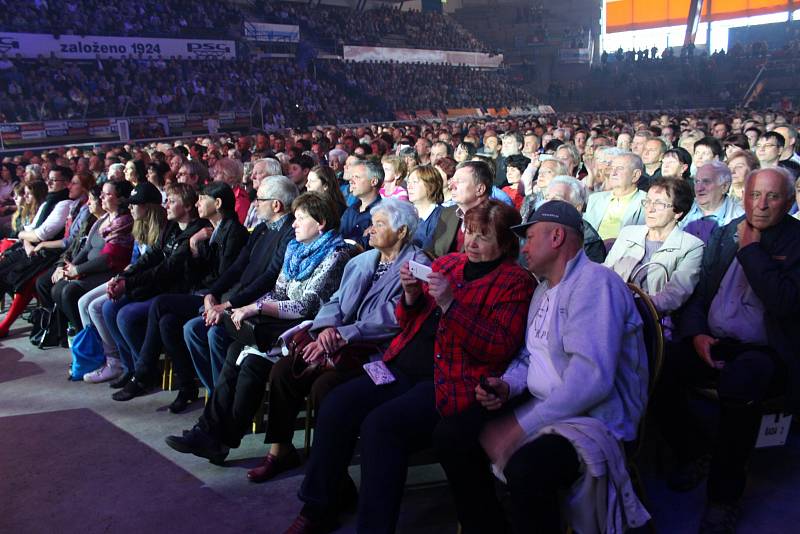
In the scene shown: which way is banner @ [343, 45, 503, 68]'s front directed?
toward the camera

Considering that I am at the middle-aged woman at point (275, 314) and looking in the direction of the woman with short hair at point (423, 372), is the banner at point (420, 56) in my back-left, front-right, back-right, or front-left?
back-left

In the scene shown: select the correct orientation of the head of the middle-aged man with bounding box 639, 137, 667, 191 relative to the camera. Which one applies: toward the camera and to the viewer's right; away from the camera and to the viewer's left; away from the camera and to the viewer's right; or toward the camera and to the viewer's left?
toward the camera and to the viewer's left

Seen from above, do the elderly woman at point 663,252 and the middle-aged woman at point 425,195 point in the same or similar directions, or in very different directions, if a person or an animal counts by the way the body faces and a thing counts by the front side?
same or similar directions

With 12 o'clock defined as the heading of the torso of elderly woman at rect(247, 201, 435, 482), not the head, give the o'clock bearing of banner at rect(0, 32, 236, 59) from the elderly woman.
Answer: The banner is roughly at 4 o'clock from the elderly woman.

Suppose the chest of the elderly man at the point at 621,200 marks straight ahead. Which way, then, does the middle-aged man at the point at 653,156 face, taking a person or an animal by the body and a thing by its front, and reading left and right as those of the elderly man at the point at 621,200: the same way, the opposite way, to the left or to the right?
the same way

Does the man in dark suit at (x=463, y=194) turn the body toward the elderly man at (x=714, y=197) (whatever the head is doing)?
no

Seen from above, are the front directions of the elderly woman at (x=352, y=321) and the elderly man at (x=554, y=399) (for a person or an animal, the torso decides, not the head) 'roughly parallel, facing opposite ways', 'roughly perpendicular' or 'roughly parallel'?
roughly parallel

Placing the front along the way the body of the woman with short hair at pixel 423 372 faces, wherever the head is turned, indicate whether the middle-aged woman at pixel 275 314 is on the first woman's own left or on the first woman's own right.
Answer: on the first woman's own right

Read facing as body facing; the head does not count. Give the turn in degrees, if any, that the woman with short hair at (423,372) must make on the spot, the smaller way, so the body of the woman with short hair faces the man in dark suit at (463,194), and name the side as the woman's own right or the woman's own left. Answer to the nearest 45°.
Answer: approximately 135° to the woman's own right

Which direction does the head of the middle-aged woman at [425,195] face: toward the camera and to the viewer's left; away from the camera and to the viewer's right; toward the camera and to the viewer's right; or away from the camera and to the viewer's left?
toward the camera and to the viewer's left

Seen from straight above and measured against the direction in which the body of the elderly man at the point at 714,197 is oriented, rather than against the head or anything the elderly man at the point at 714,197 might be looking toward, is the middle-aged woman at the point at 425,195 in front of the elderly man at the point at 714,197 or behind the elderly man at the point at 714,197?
in front

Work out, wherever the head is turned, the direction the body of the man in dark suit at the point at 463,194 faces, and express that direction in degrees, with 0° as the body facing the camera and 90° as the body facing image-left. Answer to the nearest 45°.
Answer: approximately 45°

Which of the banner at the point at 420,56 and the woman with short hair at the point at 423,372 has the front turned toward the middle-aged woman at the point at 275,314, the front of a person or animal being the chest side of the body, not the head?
the banner

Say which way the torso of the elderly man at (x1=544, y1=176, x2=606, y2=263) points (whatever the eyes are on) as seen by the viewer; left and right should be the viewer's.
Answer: facing the viewer and to the left of the viewer

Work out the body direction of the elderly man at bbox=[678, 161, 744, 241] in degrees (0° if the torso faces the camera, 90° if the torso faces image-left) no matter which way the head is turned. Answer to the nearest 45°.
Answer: approximately 45°

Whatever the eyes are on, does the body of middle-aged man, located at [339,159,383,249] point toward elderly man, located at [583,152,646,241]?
no

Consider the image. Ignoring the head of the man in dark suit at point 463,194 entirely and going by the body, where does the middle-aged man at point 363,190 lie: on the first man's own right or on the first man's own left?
on the first man's own right

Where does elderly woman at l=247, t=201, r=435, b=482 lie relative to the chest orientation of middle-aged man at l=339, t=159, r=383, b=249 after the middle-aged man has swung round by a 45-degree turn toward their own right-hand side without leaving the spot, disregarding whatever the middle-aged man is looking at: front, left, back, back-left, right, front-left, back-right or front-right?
left
